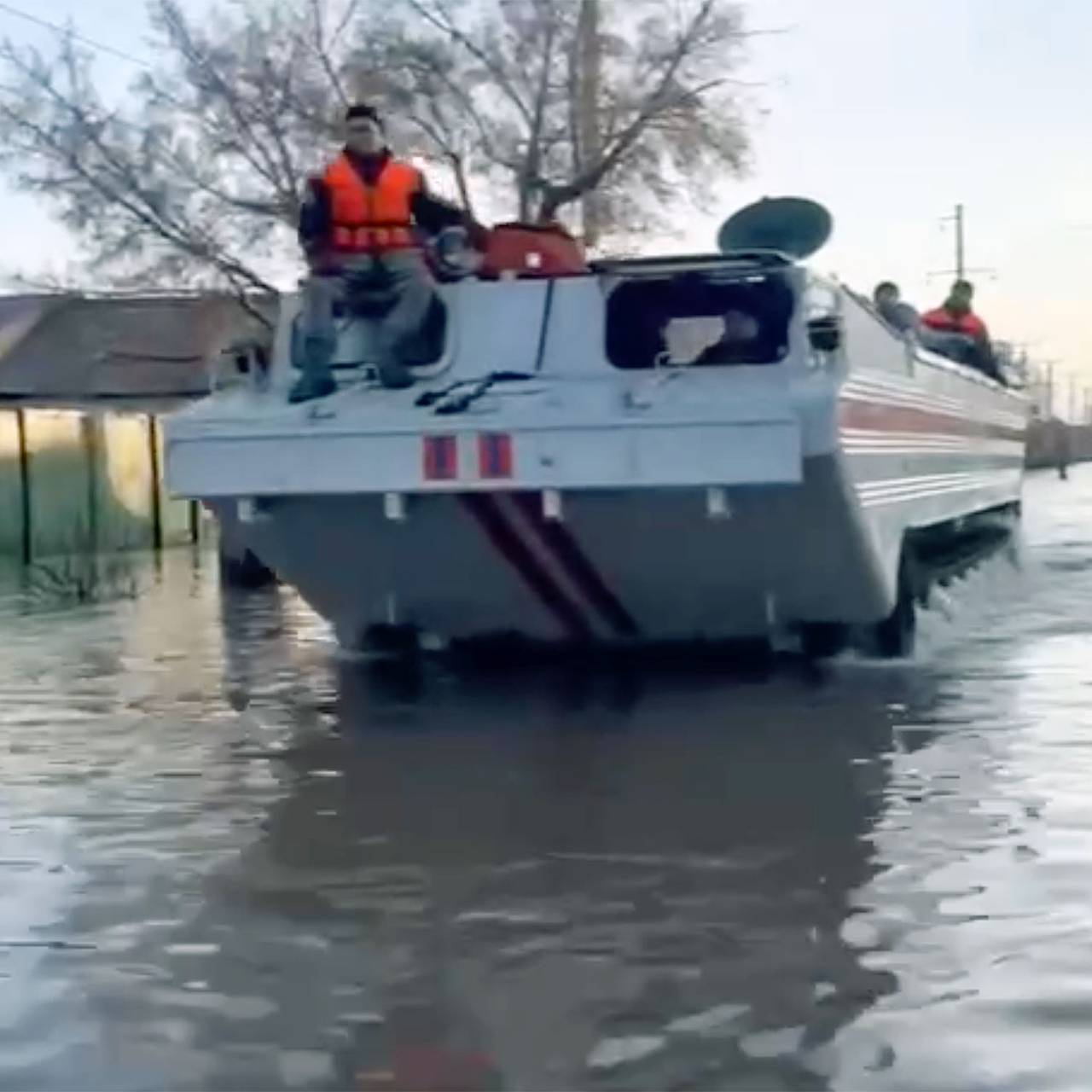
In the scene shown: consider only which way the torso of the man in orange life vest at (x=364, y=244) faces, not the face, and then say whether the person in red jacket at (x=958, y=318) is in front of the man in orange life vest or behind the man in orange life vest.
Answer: behind

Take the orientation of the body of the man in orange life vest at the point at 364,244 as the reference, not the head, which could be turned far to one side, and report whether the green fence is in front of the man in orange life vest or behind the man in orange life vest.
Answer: behind

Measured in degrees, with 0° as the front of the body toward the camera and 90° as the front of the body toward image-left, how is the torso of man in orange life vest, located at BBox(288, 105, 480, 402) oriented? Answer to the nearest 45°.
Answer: approximately 0°

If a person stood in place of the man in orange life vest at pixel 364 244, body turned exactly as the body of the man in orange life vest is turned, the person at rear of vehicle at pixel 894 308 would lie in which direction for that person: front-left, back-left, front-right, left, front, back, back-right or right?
back-left
